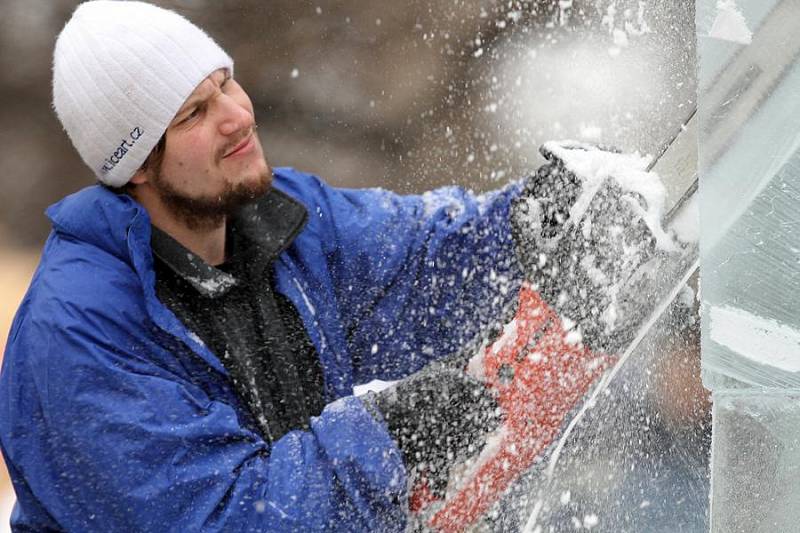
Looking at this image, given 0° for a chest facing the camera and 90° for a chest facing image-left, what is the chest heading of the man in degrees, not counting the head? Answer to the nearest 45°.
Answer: approximately 315°
